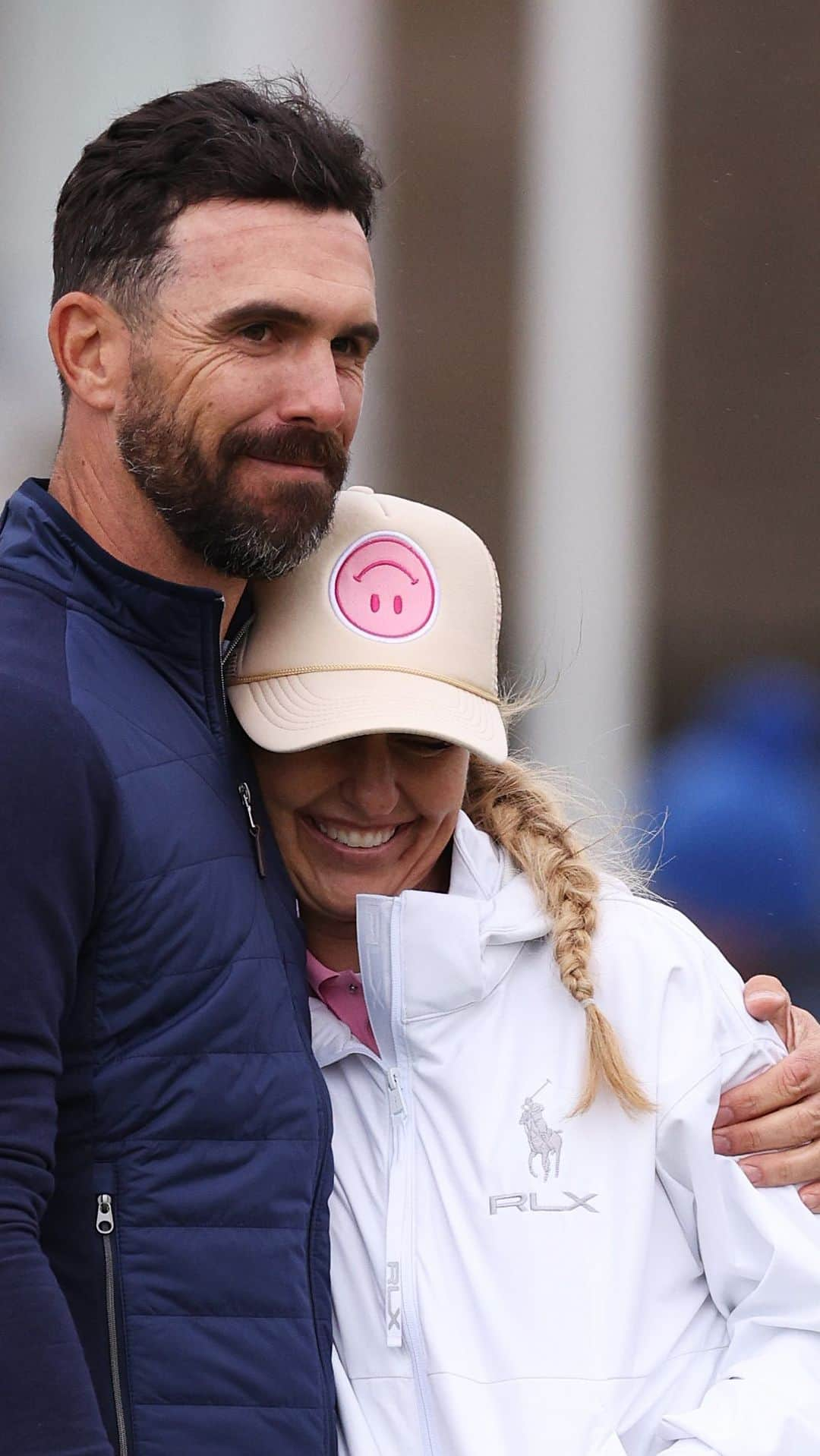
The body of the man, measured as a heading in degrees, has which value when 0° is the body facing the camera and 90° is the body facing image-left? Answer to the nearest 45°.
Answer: approximately 315°

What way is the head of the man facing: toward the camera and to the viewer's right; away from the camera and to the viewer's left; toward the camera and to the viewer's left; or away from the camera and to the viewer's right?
toward the camera and to the viewer's right

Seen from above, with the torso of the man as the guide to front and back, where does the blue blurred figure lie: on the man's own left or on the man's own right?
on the man's own left
